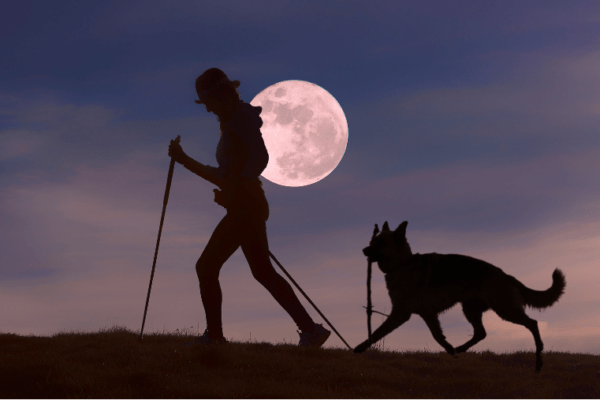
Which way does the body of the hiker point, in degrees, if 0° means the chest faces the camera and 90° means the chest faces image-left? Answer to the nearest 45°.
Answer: approximately 90°

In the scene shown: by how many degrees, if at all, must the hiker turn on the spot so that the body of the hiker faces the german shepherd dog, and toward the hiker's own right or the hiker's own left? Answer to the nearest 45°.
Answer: approximately 180°

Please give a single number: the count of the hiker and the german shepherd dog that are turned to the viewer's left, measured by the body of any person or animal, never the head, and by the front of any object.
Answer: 2

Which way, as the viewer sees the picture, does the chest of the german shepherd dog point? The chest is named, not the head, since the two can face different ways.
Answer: to the viewer's left

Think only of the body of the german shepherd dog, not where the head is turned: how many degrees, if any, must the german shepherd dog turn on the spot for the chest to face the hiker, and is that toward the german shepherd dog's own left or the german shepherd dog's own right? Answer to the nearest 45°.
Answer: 0° — it already faces them
